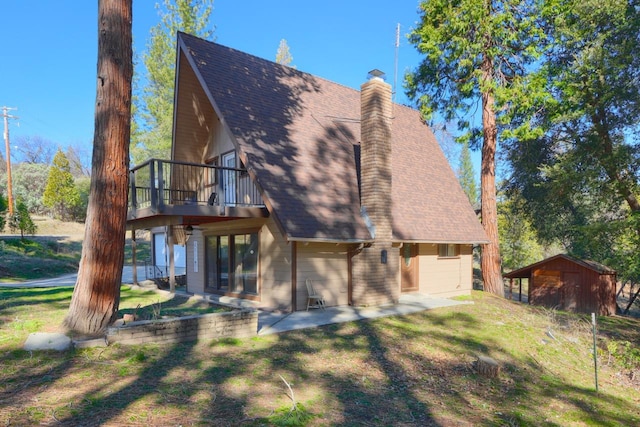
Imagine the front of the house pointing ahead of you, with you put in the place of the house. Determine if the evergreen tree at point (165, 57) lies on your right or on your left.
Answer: on your right

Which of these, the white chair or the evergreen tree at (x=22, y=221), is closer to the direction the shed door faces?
the white chair

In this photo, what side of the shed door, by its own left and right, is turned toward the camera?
front

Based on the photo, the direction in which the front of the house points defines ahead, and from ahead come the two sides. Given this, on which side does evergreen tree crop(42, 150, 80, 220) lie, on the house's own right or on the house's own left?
on the house's own right

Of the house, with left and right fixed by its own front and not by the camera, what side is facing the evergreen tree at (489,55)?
back

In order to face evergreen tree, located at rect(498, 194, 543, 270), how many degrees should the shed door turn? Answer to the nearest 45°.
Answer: approximately 180°

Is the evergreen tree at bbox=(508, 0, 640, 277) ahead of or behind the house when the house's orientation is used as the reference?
behind

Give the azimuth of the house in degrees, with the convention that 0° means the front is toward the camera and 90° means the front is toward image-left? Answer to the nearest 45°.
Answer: approximately 45°

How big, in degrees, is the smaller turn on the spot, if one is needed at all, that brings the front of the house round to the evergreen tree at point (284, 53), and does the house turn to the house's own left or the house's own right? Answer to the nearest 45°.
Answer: approximately 135° to the house's own right

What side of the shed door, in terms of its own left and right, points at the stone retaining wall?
front

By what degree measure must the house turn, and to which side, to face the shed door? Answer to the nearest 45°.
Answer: approximately 180°
